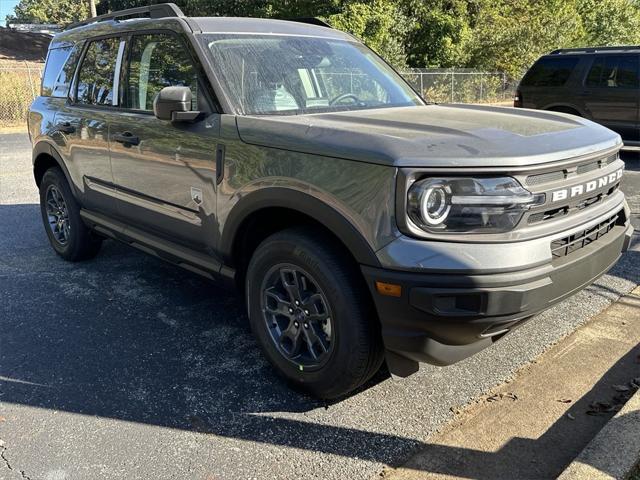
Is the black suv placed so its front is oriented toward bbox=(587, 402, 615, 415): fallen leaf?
no

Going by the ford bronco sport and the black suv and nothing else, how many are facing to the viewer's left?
0

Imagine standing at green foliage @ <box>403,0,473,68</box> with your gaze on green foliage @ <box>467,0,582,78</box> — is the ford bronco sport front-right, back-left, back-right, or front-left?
back-right

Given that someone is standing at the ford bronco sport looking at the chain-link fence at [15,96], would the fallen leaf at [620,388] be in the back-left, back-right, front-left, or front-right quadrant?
back-right

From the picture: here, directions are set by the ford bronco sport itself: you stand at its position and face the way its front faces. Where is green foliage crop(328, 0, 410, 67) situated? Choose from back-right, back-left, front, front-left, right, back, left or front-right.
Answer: back-left

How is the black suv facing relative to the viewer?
to the viewer's right

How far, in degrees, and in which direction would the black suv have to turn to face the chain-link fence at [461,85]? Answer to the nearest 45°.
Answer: approximately 90° to its left

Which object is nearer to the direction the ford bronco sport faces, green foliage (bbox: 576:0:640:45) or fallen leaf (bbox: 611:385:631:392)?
the fallen leaf

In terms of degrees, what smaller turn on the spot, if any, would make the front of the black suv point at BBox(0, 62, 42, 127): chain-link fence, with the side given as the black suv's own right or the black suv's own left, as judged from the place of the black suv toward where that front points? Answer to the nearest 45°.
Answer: approximately 180°

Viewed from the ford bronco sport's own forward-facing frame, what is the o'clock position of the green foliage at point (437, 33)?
The green foliage is roughly at 8 o'clock from the ford bronco sport.

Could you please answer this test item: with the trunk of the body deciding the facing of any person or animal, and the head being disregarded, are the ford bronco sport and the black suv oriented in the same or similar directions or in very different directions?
same or similar directions

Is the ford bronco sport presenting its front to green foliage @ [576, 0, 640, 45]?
no

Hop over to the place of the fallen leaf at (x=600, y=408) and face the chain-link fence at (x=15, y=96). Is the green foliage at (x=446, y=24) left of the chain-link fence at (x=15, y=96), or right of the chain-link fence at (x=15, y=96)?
right

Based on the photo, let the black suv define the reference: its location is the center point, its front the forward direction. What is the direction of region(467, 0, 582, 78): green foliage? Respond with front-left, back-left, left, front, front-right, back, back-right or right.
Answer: left

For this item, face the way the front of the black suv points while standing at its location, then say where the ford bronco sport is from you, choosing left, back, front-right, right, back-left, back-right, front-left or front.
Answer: right

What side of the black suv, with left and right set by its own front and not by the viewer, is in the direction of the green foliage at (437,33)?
left

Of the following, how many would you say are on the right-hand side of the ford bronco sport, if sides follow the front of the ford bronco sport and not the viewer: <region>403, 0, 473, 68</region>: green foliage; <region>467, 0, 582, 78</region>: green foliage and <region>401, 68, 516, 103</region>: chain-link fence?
0

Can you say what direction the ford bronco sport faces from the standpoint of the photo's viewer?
facing the viewer and to the right of the viewer

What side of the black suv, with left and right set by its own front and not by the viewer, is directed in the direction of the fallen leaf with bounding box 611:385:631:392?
right

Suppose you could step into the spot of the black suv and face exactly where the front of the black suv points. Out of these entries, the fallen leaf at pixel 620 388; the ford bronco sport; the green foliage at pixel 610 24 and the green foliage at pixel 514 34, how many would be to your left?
2
